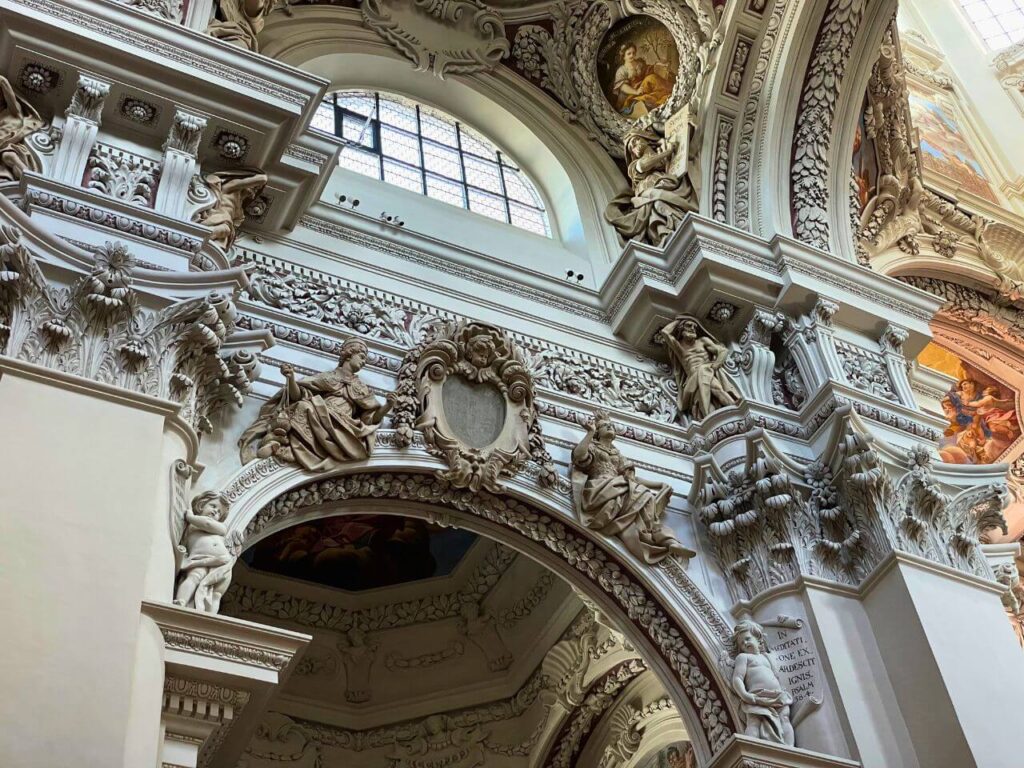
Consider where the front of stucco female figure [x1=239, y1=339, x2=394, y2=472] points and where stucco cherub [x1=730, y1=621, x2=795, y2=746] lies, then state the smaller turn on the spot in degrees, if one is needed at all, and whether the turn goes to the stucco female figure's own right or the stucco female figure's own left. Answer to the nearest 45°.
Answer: approximately 90° to the stucco female figure's own left

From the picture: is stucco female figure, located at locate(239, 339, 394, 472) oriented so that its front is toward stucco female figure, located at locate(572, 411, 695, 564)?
no

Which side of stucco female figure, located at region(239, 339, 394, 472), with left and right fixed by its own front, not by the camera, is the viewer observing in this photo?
front
